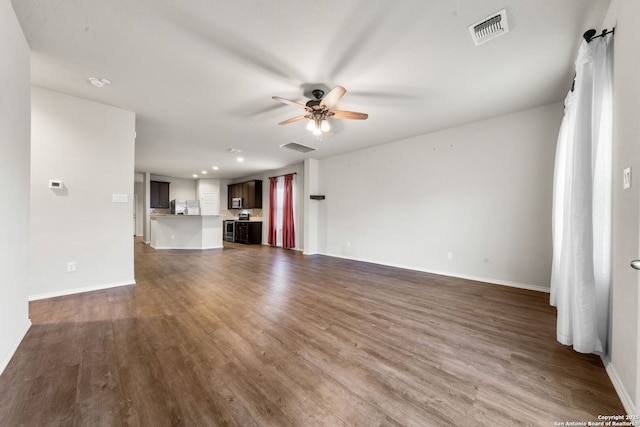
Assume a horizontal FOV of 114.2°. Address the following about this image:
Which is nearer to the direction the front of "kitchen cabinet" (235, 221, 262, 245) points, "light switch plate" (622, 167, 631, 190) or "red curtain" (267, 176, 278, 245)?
the light switch plate

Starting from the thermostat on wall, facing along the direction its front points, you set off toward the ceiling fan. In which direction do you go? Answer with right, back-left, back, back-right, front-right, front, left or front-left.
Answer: front-left

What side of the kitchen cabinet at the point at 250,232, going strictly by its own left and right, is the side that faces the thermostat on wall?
front

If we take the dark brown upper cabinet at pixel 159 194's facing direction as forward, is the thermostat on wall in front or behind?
in front

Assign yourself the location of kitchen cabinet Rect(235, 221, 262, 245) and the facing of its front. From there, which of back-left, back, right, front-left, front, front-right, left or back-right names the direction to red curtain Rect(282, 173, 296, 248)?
left

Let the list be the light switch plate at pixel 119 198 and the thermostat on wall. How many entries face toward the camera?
2

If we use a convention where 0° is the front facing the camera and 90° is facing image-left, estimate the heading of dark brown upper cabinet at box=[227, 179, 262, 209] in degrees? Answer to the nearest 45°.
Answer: approximately 45°

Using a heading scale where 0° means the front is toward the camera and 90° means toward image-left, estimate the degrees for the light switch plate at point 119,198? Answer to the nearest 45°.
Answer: approximately 0°

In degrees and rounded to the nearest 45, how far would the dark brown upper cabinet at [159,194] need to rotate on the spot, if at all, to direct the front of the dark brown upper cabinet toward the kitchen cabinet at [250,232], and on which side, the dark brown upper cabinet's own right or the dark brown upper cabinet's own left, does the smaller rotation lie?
approximately 45° to the dark brown upper cabinet's own left

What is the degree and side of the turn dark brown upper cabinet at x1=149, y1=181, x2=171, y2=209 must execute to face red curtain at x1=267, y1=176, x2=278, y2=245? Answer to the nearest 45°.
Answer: approximately 45° to its left
